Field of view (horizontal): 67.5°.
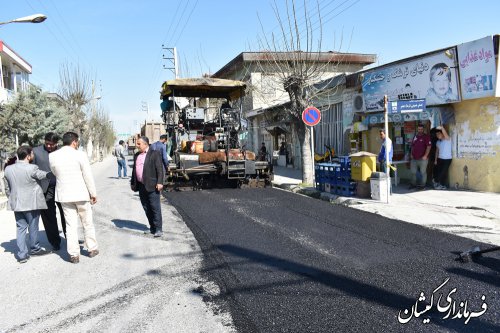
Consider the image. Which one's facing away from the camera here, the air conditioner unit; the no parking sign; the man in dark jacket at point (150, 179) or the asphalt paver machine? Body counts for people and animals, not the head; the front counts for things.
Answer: the asphalt paver machine

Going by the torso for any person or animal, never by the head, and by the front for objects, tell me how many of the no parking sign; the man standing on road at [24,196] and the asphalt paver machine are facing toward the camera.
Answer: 1

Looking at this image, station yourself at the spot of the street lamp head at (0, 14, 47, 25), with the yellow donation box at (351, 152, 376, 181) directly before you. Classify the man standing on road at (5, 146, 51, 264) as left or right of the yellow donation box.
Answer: right

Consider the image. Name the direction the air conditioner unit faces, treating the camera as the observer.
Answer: facing the viewer and to the left of the viewer

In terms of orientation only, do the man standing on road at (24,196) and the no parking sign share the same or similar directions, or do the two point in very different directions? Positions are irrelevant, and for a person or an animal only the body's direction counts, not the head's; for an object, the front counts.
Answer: very different directions

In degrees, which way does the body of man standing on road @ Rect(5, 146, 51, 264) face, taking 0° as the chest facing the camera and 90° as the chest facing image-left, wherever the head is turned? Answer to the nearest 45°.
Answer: approximately 225°

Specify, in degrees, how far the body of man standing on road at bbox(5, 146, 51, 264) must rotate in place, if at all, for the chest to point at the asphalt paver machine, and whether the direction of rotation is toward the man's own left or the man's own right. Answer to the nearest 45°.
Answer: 0° — they already face it

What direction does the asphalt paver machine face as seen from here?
away from the camera

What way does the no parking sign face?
toward the camera

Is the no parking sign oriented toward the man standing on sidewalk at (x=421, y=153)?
no

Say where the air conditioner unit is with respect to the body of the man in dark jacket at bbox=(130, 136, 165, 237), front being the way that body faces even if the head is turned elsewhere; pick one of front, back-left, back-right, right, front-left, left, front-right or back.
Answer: back

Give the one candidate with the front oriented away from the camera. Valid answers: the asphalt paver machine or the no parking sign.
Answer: the asphalt paver machine

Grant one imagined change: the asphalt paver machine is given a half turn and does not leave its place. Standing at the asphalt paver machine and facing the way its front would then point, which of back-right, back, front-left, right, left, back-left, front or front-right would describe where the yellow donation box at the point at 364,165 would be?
front-left
